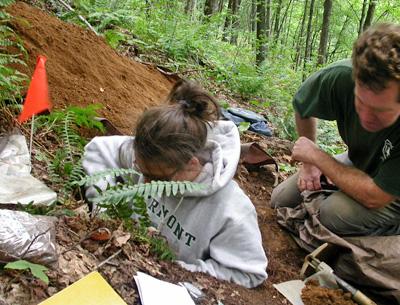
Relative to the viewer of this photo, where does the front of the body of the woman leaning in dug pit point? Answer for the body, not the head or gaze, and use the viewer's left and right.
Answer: facing the viewer and to the left of the viewer

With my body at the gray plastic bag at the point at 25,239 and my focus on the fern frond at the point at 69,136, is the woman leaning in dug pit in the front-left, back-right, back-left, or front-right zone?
front-right

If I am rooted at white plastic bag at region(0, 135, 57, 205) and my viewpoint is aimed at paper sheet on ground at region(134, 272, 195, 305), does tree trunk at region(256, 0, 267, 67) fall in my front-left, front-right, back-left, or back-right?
back-left

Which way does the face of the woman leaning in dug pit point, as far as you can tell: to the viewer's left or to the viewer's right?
to the viewer's left

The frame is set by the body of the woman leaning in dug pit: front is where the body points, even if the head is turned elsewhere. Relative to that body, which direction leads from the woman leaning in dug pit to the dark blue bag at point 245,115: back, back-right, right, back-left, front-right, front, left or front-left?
back-right

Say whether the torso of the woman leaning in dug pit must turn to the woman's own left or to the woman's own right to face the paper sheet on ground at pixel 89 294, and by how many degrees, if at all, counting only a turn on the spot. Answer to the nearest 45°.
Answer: approximately 45° to the woman's own left

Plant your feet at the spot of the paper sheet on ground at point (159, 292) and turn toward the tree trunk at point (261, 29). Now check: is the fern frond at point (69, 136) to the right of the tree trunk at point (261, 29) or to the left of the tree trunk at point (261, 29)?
left

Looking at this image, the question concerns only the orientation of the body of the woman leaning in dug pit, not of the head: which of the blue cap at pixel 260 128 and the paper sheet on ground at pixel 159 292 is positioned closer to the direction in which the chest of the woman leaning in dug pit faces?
the paper sheet on ground

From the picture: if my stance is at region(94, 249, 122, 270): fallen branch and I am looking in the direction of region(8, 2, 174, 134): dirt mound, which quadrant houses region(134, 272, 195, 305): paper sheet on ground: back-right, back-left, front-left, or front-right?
back-right

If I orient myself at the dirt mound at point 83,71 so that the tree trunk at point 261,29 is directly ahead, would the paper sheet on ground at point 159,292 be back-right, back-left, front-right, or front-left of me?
back-right

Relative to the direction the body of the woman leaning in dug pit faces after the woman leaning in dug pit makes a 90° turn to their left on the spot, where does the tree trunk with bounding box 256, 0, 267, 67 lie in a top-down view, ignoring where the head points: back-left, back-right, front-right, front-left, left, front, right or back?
back-left

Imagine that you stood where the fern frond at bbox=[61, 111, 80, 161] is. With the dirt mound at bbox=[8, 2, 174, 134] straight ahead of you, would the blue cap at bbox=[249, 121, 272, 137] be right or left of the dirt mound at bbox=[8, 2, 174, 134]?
right

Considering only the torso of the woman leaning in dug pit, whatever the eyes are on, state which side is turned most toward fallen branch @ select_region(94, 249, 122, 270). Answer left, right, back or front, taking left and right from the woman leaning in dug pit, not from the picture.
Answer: front

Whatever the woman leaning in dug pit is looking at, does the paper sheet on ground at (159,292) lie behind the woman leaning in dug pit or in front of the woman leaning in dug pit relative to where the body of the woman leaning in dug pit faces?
in front

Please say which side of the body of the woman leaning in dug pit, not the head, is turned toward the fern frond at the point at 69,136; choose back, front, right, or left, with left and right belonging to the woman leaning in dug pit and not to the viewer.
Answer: right
